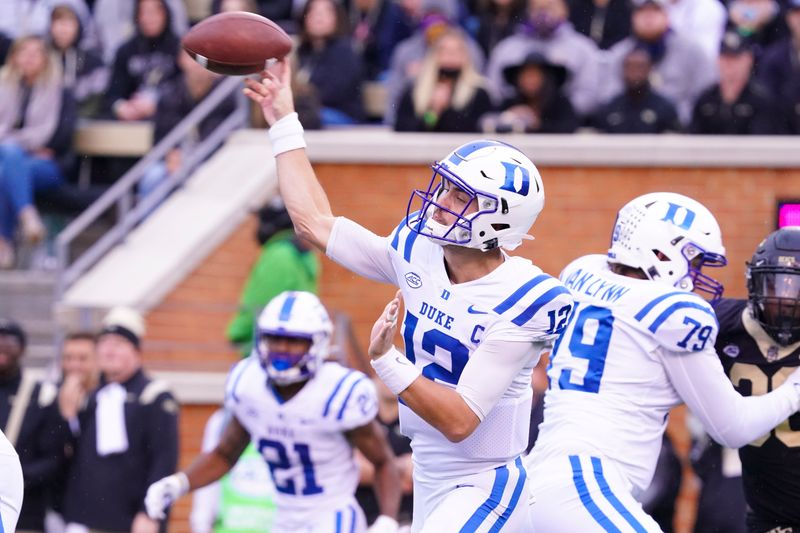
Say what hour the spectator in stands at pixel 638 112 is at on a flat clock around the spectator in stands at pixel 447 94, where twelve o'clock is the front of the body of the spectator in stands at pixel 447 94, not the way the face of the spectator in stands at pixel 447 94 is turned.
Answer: the spectator in stands at pixel 638 112 is roughly at 9 o'clock from the spectator in stands at pixel 447 94.

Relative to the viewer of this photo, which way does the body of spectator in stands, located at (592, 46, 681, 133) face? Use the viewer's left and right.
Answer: facing the viewer

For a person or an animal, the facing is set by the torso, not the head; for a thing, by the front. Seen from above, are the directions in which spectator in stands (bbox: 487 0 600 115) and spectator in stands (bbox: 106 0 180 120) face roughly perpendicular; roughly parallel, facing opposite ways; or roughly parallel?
roughly parallel

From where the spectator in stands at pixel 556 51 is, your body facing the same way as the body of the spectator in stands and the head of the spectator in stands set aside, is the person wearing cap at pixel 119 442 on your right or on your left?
on your right

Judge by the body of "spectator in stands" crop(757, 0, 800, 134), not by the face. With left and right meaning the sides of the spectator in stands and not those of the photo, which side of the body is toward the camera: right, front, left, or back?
front

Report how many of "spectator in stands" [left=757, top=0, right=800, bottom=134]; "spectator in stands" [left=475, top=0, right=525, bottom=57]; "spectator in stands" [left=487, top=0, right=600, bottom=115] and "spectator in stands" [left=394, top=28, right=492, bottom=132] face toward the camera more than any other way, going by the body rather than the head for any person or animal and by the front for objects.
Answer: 4

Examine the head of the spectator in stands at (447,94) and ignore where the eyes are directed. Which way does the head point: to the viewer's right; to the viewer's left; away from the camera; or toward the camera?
toward the camera

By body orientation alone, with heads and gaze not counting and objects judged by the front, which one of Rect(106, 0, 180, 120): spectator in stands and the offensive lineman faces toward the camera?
the spectator in stands

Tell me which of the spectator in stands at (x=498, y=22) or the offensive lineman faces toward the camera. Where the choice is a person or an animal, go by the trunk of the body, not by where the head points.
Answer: the spectator in stands

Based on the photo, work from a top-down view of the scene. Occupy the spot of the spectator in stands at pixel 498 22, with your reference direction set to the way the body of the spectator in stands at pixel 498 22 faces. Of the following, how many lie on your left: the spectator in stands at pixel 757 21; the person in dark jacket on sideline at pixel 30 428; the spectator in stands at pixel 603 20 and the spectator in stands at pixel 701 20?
3

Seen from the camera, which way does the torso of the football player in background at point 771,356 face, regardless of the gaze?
toward the camera

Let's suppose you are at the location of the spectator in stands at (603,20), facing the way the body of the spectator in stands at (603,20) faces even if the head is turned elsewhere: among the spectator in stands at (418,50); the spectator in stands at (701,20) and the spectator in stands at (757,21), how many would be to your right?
1
